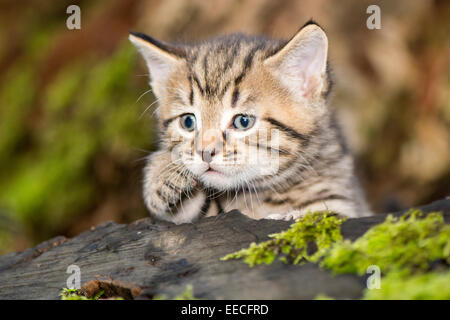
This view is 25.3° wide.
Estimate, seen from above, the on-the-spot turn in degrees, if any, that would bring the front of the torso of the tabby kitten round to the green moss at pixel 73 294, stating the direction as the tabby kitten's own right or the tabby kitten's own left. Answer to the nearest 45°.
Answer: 0° — it already faces it

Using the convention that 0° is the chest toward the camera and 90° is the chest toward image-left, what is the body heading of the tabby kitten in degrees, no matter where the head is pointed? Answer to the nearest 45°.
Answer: approximately 45°
